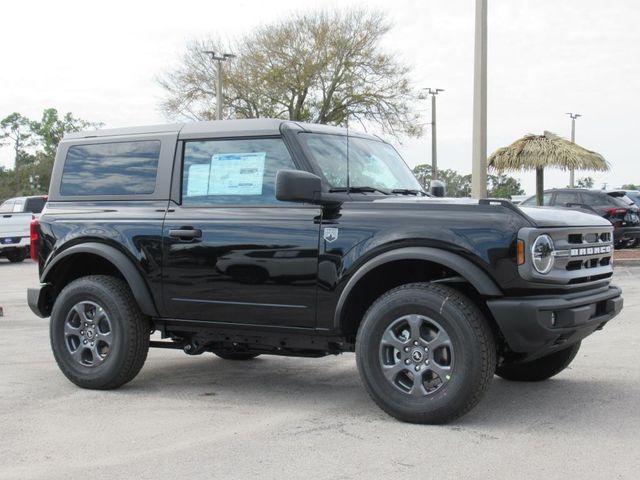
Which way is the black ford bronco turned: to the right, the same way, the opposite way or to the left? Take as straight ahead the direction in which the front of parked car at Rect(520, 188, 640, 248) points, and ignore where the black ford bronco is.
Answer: the opposite way

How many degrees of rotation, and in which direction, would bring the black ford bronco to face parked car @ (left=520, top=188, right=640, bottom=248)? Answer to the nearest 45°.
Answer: approximately 90° to its left

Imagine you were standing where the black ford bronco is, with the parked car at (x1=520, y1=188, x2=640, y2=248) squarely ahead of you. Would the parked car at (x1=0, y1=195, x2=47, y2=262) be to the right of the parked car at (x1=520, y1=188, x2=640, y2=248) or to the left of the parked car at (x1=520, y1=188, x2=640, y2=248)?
left

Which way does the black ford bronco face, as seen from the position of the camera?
facing the viewer and to the right of the viewer

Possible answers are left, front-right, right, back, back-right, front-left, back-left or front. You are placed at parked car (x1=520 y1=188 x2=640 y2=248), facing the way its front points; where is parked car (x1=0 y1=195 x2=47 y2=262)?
front-left

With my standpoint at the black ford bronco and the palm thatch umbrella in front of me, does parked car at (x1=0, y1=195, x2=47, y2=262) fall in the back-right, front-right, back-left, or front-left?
front-left

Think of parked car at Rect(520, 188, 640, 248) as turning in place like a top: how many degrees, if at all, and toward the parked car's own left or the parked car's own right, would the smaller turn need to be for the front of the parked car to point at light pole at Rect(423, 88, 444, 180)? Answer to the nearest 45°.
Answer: approximately 45° to the parked car's own right

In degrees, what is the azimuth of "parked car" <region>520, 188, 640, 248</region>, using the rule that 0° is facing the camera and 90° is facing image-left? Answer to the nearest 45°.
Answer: approximately 135°

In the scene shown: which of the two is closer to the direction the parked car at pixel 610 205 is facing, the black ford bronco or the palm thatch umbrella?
the palm thatch umbrella
